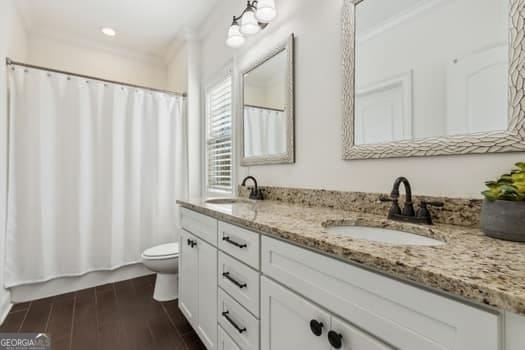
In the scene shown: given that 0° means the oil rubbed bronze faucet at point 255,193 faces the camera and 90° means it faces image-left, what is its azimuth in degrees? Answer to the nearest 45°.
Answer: approximately 45°

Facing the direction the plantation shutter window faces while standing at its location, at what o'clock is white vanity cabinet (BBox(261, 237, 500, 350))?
The white vanity cabinet is roughly at 10 o'clock from the plantation shutter window.

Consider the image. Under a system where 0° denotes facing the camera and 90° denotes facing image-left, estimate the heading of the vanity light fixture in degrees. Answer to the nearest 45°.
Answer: approximately 45°

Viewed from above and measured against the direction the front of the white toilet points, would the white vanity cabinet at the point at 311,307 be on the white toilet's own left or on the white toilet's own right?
on the white toilet's own left

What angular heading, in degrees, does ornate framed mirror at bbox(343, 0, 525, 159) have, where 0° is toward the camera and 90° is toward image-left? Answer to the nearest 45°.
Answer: approximately 45°
